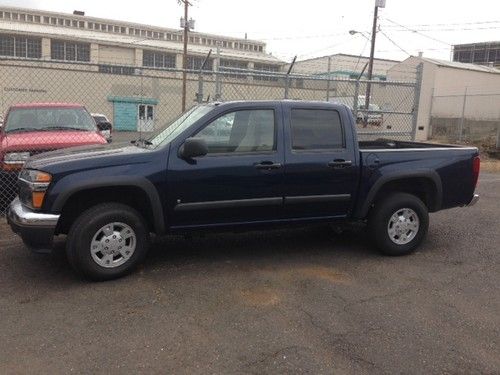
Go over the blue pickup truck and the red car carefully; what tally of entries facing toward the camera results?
1

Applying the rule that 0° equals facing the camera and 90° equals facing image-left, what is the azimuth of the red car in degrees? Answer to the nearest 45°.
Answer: approximately 0°

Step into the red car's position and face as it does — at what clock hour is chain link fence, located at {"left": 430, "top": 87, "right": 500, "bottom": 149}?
The chain link fence is roughly at 8 o'clock from the red car.

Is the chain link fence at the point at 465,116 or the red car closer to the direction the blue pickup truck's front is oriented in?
the red car

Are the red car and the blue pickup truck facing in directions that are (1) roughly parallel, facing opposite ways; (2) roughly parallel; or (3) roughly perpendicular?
roughly perpendicular

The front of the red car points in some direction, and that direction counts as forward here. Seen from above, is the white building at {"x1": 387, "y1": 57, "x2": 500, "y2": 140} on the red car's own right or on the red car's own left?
on the red car's own left

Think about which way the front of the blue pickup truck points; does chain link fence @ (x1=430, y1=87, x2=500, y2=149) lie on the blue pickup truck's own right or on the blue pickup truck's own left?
on the blue pickup truck's own right

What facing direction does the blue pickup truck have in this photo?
to the viewer's left
